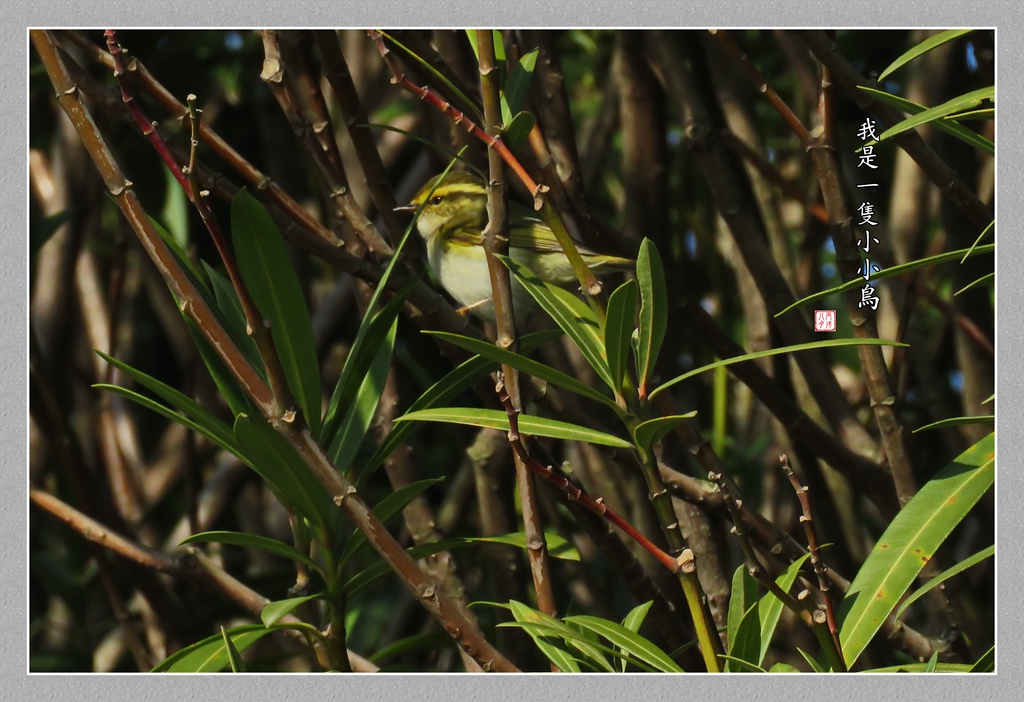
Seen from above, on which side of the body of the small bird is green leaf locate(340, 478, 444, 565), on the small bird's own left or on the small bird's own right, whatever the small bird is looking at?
on the small bird's own left

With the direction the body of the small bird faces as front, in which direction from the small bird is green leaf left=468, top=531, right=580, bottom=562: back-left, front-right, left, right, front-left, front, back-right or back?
left

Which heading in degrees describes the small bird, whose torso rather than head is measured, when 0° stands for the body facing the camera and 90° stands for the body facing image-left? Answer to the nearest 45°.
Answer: approximately 90°

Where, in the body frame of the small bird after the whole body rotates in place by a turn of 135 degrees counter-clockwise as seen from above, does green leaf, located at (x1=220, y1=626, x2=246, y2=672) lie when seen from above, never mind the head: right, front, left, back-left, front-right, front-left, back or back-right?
front-right

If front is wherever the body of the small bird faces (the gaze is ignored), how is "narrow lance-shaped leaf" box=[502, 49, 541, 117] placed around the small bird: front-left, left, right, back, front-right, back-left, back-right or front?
left
